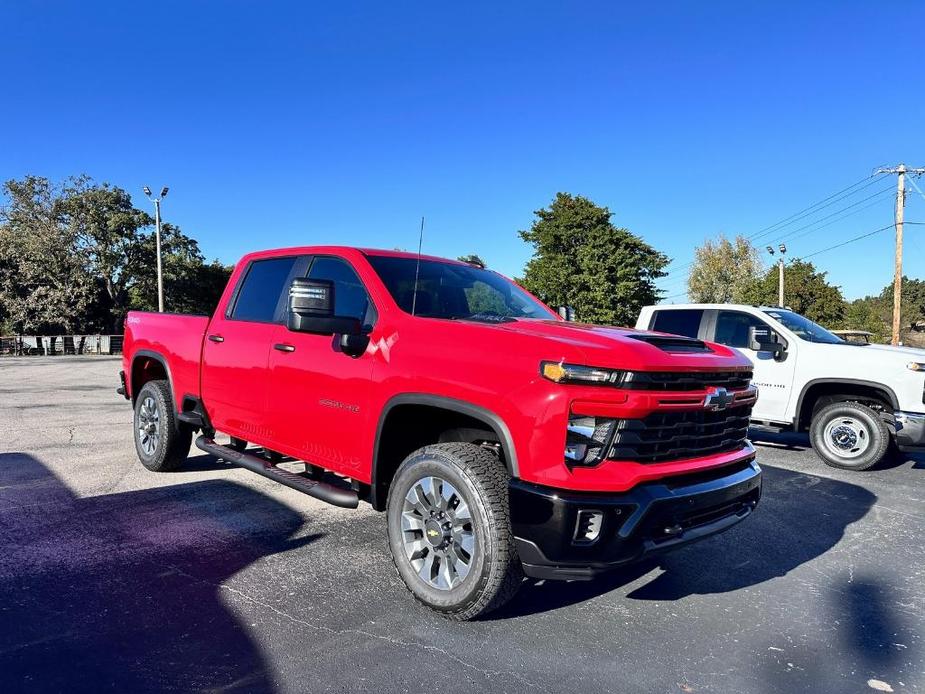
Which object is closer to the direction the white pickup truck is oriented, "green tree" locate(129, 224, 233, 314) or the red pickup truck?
the red pickup truck

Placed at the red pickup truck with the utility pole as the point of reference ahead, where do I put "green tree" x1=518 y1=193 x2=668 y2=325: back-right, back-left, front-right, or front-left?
front-left

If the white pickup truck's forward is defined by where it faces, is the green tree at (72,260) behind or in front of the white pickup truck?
behind

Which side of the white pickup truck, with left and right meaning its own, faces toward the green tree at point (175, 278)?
back

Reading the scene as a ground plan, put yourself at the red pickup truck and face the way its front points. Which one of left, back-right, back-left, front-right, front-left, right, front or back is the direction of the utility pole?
left

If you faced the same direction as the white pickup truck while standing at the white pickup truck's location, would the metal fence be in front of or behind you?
behind

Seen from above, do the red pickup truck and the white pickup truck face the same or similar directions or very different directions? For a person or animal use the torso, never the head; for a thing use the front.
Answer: same or similar directions

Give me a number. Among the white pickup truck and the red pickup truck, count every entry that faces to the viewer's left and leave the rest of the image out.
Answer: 0

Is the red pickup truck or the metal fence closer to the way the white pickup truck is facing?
the red pickup truck

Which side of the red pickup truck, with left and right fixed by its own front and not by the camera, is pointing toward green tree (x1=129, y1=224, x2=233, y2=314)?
back

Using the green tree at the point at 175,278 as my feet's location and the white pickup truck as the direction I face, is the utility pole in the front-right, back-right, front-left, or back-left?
front-left

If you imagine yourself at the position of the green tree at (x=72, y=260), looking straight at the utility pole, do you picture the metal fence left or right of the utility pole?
right

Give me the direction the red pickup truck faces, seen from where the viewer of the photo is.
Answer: facing the viewer and to the right of the viewer

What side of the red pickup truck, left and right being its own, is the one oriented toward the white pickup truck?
left

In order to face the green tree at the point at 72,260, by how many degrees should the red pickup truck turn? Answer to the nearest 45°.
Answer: approximately 180°
